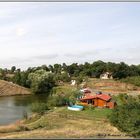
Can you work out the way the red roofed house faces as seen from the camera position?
facing the viewer and to the left of the viewer

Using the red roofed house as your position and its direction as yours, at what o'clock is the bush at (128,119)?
The bush is roughly at 10 o'clock from the red roofed house.
